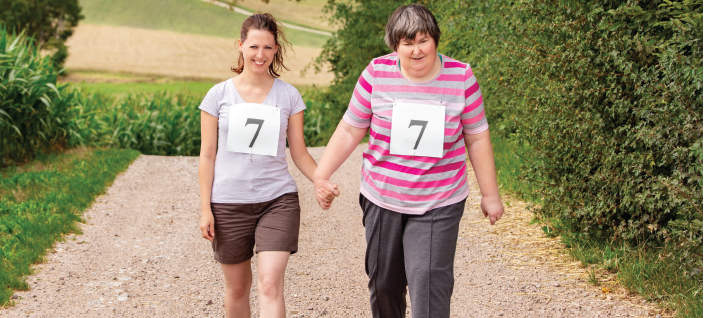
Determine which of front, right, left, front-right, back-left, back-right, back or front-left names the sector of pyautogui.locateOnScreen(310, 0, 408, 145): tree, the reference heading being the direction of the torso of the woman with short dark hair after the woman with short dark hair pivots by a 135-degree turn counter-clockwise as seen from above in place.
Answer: front-left

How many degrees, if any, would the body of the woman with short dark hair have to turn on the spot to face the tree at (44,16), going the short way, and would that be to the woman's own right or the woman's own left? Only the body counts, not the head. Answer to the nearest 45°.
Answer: approximately 135° to the woman's own right

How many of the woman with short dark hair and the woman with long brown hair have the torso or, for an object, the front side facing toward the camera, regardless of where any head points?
2

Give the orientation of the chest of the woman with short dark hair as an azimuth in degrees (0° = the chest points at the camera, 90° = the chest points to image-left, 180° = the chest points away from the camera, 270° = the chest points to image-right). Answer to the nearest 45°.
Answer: approximately 0°

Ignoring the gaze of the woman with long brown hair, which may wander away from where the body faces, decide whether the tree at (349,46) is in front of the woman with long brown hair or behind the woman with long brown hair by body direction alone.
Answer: behind

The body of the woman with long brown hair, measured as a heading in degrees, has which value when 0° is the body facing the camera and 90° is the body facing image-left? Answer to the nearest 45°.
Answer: approximately 0°

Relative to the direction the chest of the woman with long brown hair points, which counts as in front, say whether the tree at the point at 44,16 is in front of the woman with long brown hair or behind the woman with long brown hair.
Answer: behind

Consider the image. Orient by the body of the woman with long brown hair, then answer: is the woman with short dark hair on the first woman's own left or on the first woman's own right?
on the first woman's own left

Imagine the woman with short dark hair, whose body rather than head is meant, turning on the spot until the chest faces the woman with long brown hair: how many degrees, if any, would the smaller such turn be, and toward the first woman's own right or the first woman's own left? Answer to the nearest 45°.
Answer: approximately 90° to the first woman's own right
